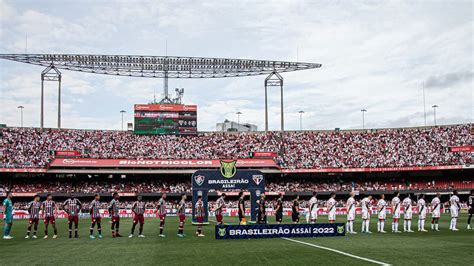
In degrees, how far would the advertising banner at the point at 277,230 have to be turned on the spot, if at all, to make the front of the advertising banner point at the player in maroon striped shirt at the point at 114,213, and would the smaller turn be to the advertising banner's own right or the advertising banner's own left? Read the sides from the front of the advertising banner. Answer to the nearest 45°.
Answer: approximately 90° to the advertising banner's own right

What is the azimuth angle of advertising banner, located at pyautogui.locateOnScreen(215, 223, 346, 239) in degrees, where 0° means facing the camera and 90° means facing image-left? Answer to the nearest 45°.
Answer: approximately 0°
